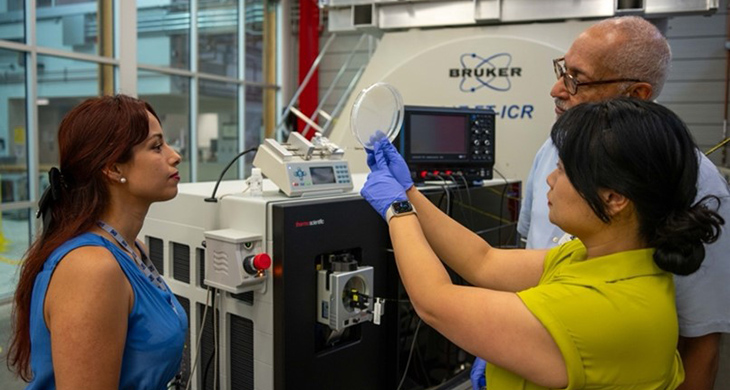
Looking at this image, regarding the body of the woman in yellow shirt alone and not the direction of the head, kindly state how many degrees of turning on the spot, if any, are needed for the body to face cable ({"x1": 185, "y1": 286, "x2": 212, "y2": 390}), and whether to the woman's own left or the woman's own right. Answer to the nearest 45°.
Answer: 0° — they already face it

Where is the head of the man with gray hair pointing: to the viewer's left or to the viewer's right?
to the viewer's left

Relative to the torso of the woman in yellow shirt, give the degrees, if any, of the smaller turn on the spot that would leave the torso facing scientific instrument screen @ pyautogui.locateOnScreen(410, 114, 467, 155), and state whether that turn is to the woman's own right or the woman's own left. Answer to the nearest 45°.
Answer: approximately 45° to the woman's own right

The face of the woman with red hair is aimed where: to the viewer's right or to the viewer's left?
to the viewer's right

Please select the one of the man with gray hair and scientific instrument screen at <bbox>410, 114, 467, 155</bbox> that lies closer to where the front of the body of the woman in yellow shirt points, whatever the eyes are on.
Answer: the scientific instrument screen

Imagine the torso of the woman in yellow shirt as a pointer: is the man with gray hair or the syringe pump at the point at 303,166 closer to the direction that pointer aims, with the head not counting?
the syringe pump

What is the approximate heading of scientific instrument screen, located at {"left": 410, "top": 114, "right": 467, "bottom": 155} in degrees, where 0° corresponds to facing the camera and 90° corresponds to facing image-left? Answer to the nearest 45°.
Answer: approximately 0°

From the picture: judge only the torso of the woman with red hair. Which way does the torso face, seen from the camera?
to the viewer's right

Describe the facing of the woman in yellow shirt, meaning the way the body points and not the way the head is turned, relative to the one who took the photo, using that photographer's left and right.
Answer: facing away from the viewer and to the left of the viewer
